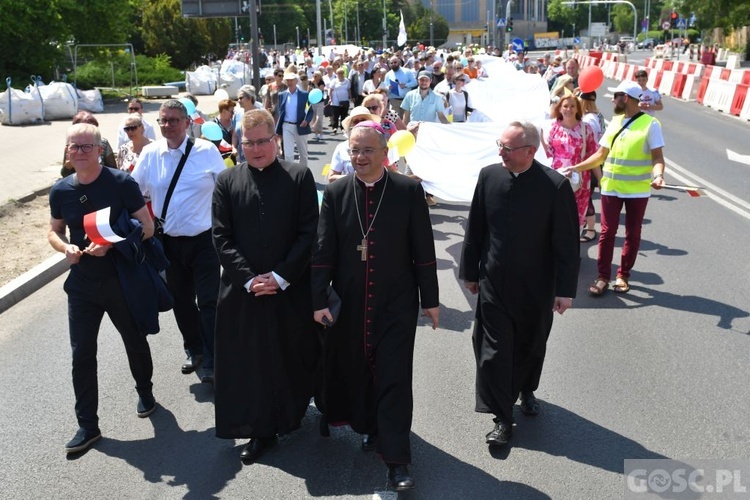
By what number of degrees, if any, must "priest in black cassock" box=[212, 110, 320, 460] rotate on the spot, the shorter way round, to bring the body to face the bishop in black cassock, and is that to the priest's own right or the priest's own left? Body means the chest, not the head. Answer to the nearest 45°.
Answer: approximately 45° to the priest's own left

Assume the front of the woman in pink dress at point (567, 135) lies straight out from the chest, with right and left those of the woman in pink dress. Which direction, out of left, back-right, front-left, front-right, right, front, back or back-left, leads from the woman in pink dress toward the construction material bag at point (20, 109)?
back-right

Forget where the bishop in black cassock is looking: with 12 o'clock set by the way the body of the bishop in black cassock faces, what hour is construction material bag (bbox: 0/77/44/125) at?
The construction material bag is roughly at 5 o'clock from the bishop in black cassock.

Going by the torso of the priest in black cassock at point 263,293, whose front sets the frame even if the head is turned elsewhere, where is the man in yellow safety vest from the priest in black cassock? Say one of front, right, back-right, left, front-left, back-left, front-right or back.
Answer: back-left

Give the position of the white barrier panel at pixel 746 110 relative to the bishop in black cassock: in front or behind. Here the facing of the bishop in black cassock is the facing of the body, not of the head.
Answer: behind

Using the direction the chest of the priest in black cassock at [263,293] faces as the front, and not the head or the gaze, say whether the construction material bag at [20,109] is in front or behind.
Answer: behind

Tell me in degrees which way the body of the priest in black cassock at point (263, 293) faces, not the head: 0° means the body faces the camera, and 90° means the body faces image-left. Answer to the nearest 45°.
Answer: approximately 0°

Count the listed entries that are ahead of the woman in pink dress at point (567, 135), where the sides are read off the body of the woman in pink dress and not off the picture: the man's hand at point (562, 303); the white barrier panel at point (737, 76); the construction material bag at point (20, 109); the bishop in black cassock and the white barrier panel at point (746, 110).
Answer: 2

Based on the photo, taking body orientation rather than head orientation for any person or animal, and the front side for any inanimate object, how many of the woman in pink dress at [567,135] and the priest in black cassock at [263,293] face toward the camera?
2

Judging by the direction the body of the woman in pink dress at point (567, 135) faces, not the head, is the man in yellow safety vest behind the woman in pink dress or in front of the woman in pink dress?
in front

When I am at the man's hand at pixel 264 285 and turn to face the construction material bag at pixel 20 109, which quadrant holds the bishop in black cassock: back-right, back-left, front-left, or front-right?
back-right
